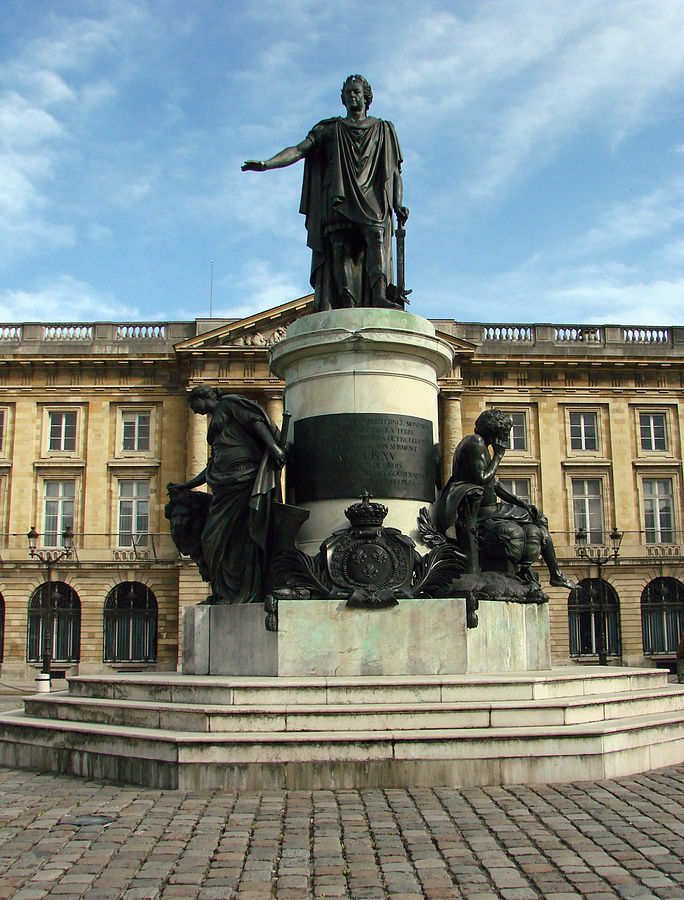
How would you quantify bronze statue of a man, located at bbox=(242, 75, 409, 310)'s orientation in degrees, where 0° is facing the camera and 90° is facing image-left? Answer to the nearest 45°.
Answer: approximately 0°
